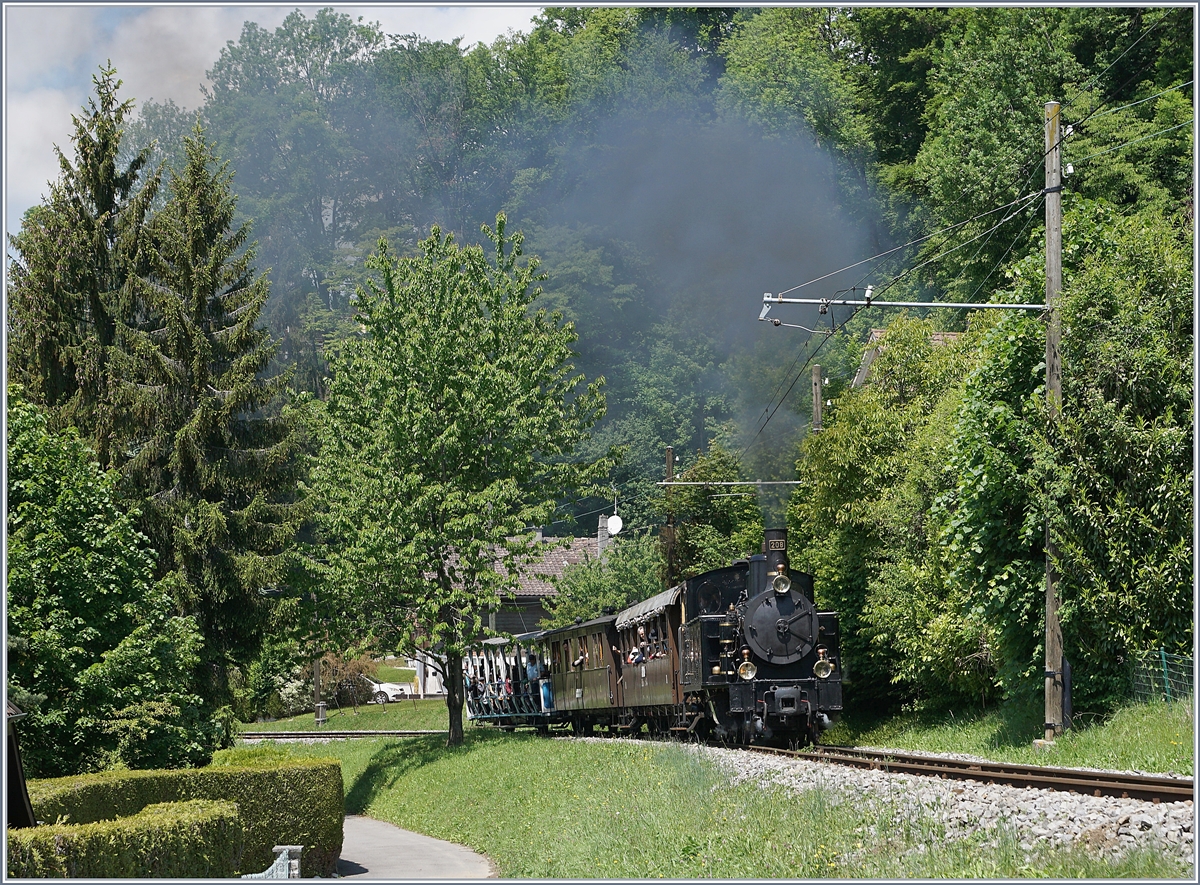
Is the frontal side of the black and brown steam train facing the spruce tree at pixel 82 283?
no

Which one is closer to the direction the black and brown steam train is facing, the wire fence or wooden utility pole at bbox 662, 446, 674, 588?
the wire fence

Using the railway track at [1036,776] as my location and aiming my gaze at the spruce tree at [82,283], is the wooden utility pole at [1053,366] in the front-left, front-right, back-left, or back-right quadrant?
front-right

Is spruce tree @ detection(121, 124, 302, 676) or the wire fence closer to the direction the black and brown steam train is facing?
the wire fence

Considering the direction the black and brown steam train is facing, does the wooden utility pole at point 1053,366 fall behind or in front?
in front

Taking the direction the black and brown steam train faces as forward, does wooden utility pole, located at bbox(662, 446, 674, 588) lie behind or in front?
behind

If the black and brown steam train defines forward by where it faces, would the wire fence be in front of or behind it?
in front

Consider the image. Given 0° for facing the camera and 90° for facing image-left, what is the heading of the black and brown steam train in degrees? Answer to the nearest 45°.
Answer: approximately 315°

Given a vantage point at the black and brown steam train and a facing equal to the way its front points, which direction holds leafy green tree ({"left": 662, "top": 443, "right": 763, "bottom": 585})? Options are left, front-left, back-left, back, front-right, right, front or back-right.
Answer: back-left
